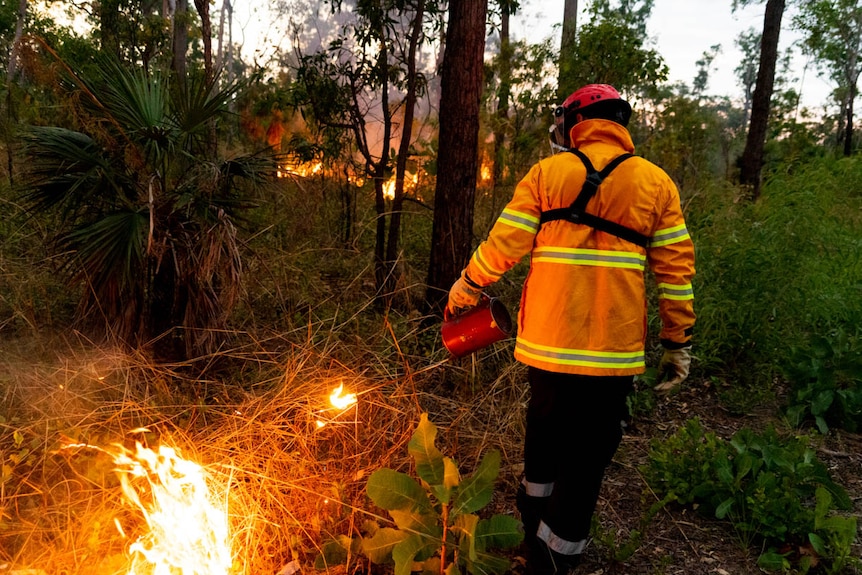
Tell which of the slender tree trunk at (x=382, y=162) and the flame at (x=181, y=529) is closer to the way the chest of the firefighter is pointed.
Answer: the slender tree trunk

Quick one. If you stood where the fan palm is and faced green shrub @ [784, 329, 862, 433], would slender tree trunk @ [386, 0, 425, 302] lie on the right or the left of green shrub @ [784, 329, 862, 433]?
left

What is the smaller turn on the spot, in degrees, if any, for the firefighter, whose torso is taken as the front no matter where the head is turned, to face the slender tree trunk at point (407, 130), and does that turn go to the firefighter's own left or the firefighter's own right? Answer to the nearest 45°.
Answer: approximately 45° to the firefighter's own left

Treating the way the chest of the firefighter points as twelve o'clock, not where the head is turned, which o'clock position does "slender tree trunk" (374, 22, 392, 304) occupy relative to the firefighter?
The slender tree trunk is roughly at 11 o'clock from the firefighter.

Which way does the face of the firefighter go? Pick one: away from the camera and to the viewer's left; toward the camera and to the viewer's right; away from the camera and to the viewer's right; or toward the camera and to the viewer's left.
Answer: away from the camera and to the viewer's left

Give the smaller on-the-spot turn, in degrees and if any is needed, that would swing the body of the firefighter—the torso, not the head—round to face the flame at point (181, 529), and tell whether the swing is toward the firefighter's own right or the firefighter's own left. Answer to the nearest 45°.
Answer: approximately 135° to the firefighter's own left

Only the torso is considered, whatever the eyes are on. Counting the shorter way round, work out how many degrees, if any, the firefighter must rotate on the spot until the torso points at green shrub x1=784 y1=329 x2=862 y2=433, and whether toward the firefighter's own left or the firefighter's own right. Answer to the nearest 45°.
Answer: approximately 45° to the firefighter's own right

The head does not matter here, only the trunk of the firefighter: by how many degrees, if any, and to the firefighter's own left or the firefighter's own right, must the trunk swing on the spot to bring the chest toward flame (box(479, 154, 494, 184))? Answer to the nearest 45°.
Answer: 0° — they already face it

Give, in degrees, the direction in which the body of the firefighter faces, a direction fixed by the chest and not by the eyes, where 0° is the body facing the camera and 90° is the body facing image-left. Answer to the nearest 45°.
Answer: approximately 180°
